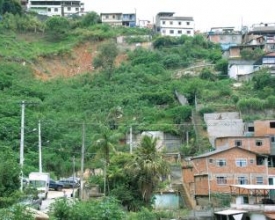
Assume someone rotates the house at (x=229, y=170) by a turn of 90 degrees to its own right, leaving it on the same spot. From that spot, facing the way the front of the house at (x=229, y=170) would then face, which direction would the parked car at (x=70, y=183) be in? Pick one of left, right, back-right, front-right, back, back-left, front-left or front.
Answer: front

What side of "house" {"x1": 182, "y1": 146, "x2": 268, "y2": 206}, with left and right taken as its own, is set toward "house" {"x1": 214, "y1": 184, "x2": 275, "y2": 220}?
front

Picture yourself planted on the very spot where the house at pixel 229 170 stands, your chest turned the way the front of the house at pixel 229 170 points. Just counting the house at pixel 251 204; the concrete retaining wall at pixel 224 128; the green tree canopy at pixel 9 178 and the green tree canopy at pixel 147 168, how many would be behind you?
1

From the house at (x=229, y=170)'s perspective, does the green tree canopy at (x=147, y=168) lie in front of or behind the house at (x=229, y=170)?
in front

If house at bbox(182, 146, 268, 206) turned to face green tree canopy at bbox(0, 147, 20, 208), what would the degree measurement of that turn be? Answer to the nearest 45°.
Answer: approximately 45° to its right

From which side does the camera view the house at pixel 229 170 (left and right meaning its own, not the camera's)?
front

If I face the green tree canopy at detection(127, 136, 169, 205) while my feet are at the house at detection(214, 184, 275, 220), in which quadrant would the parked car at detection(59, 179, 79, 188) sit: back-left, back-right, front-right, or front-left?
front-right

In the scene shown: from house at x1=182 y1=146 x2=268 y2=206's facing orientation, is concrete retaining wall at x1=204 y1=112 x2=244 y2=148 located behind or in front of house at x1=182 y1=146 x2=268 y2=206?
behind

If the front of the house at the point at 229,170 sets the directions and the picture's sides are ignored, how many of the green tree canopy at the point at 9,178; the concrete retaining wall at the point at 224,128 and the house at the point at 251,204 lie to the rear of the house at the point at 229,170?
1

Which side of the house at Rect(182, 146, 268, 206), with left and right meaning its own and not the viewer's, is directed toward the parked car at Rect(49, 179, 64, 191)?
right
